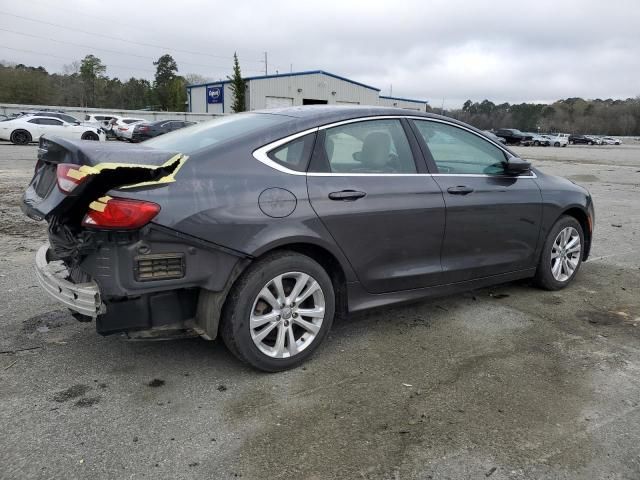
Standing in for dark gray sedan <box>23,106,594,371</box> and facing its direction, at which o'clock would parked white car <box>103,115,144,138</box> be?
The parked white car is roughly at 10 o'clock from the dark gray sedan.

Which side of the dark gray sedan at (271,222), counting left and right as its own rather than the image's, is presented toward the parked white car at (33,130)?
left

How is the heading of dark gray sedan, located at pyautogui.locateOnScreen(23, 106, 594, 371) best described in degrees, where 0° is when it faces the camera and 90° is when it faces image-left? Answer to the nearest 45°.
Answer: approximately 225°

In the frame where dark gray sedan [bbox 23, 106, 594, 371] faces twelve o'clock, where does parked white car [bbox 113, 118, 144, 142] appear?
The parked white car is roughly at 10 o'clock from the dark gray sedan.
